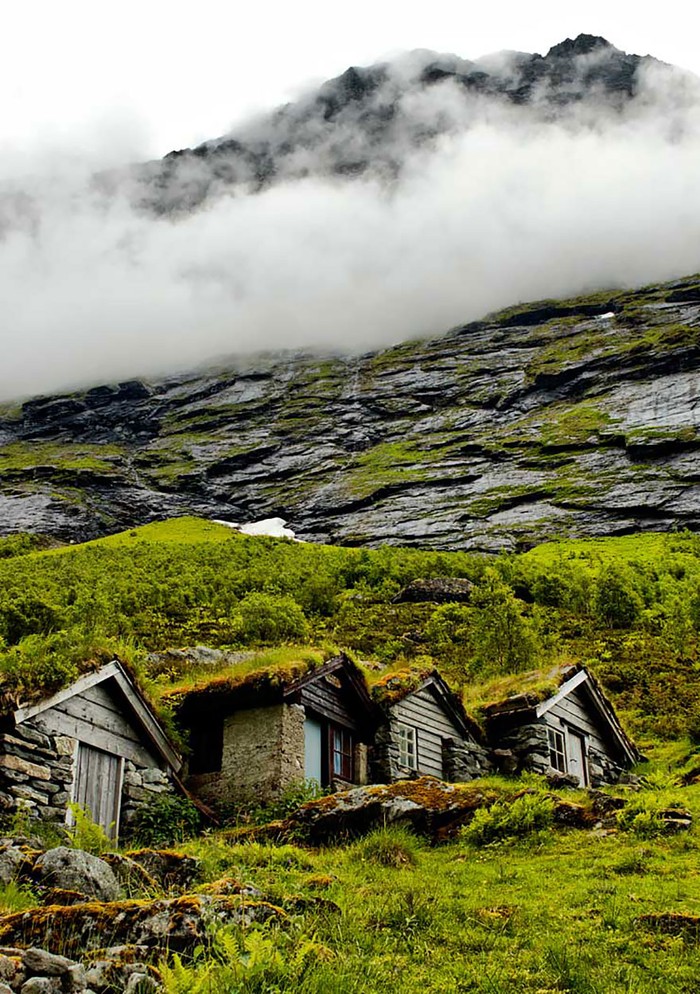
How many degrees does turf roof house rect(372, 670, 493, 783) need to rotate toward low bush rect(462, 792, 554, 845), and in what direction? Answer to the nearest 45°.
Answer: approximately 45° to its right

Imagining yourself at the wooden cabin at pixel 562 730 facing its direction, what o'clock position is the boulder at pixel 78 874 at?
The boulder is roughly at 2 o'clock from the wooden cabin.

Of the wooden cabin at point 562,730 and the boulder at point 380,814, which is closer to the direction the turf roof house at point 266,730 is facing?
the boulder

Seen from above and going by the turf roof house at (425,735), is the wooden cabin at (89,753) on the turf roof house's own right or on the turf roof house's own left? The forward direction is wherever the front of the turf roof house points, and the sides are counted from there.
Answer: on the turf roof house's own right

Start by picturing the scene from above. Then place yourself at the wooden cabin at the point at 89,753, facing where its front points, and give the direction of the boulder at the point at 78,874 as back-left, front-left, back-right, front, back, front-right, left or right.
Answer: front-right

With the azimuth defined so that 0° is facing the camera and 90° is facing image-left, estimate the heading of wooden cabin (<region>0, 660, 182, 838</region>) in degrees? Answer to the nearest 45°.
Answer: approximately 315°

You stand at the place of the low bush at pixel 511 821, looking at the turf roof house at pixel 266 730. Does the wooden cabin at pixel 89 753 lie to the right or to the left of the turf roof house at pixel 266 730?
left

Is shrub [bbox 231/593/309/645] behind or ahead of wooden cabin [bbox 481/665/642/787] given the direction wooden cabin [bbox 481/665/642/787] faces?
behind

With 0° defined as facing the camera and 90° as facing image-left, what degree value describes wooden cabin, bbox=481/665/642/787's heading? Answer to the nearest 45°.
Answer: approximately 315°
